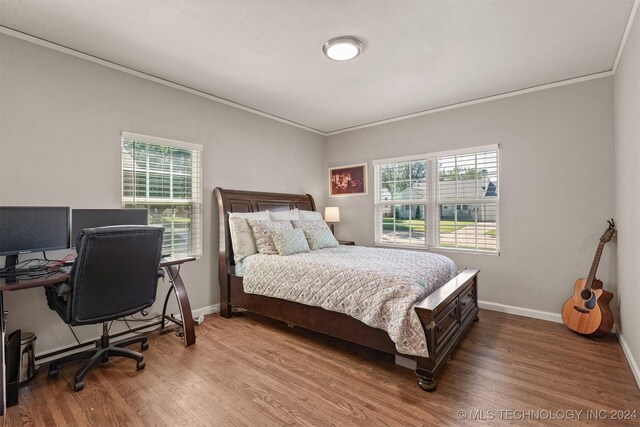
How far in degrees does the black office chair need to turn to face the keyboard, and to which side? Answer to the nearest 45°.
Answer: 0° — it already faces it

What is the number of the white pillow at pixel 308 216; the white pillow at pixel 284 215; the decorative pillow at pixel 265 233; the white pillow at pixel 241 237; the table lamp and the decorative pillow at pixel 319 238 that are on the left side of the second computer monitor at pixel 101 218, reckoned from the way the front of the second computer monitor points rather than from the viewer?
6

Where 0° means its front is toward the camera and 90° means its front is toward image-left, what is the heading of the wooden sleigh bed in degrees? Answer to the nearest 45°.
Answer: approximately 315°

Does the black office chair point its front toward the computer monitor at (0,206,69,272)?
no

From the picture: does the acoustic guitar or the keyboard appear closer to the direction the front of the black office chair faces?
the keyboard

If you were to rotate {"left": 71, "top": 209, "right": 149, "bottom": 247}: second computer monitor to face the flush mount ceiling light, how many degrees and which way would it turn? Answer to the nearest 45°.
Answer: approximately 45° to its left

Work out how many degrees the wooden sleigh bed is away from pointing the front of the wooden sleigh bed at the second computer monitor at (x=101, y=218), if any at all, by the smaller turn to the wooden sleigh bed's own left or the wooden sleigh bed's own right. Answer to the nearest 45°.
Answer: approximately 135° to the wooden sleigh bed's own right

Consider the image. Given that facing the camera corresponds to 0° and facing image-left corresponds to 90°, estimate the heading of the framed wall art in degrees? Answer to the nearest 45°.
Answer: approximately 45°

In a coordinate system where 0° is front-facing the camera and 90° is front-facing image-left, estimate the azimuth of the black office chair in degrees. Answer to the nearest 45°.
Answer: approximately 135°

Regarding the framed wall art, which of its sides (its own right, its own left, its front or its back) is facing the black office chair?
front

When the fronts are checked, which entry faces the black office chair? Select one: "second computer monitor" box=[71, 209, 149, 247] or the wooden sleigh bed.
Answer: the second computer monitor
